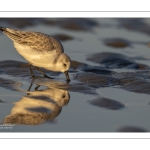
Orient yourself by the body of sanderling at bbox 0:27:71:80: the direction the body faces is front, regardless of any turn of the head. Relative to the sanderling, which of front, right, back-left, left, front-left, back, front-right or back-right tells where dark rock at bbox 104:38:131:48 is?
front-left

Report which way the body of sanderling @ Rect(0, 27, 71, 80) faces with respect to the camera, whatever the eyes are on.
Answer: to the viewer's right
